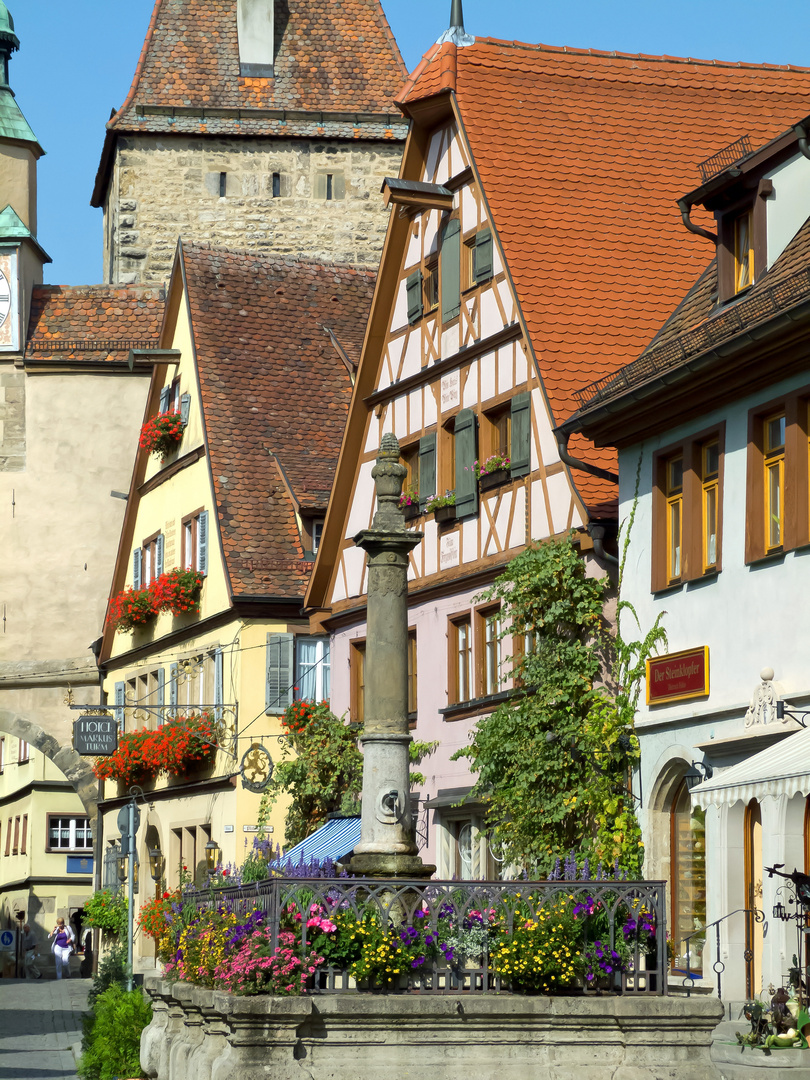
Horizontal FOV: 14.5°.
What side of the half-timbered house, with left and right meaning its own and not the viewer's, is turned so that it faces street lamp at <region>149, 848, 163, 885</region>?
right

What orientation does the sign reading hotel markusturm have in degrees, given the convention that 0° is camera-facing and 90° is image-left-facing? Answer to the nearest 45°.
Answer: approximately 0°

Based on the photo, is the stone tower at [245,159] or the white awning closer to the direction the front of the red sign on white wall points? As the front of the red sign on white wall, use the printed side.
the white awning

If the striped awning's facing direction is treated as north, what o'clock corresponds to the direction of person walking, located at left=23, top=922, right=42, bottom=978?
The person walking is roughly at 4 o'clock from the striped awning.

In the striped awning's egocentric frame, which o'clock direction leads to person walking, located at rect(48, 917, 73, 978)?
The person walking is roughly at 4 o'clock from the striped awning.

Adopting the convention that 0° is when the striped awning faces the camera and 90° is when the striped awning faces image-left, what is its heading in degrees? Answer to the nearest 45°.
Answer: approximately 45°

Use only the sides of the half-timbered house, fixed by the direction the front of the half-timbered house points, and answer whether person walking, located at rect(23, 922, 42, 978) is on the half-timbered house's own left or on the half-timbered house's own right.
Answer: on the half-timbered house's own right
